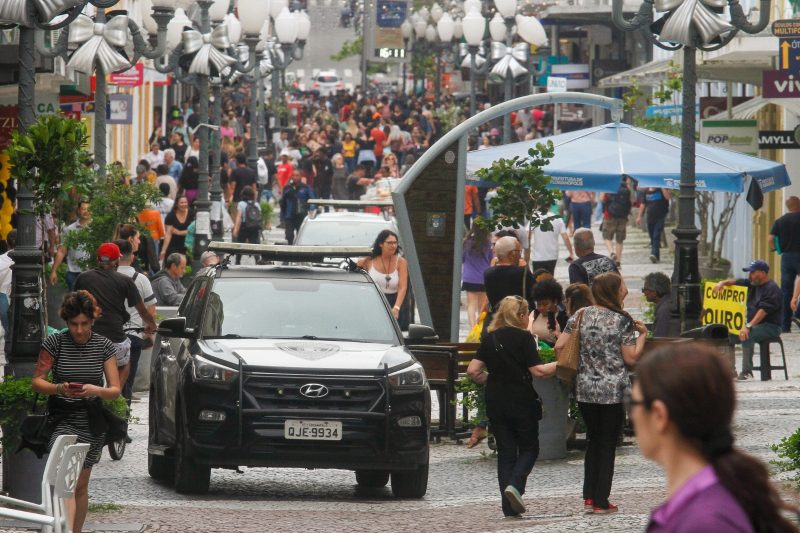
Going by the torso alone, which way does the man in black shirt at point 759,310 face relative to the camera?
to the viewer's left

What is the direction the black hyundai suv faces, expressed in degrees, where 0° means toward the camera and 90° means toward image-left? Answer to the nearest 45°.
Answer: approximately 0°

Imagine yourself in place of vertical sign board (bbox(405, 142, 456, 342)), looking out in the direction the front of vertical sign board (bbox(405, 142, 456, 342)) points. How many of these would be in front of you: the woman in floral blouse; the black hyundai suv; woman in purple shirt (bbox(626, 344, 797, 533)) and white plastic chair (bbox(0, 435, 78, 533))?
4

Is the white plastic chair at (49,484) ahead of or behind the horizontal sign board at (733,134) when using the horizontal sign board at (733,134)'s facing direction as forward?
ahead

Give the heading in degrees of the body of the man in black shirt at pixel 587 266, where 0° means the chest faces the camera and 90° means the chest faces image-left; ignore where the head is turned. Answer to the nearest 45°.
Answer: approximately 135°
